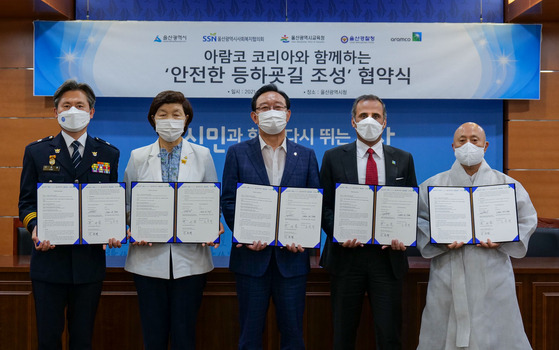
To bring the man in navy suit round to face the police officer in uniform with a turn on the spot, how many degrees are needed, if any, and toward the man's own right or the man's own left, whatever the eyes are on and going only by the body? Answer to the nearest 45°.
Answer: approximately 90° to the man's own right

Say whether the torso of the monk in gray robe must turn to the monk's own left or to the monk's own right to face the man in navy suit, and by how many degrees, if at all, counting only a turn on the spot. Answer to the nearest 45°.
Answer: approximately 45° to the monk's own right

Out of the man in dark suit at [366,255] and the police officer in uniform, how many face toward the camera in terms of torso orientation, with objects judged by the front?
2

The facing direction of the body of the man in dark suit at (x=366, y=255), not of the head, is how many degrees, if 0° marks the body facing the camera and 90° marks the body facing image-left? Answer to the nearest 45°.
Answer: approximately 0°

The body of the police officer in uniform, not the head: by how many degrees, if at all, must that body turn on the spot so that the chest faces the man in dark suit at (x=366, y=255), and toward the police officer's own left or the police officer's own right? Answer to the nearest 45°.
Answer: approximately 90° to the police officer's own left

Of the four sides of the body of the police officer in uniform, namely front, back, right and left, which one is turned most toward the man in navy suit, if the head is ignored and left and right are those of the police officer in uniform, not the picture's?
left

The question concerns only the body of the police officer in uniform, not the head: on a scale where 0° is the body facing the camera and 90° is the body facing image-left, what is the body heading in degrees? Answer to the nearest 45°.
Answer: approximately 0°

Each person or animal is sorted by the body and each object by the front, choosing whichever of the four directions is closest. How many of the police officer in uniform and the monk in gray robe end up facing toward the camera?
2
